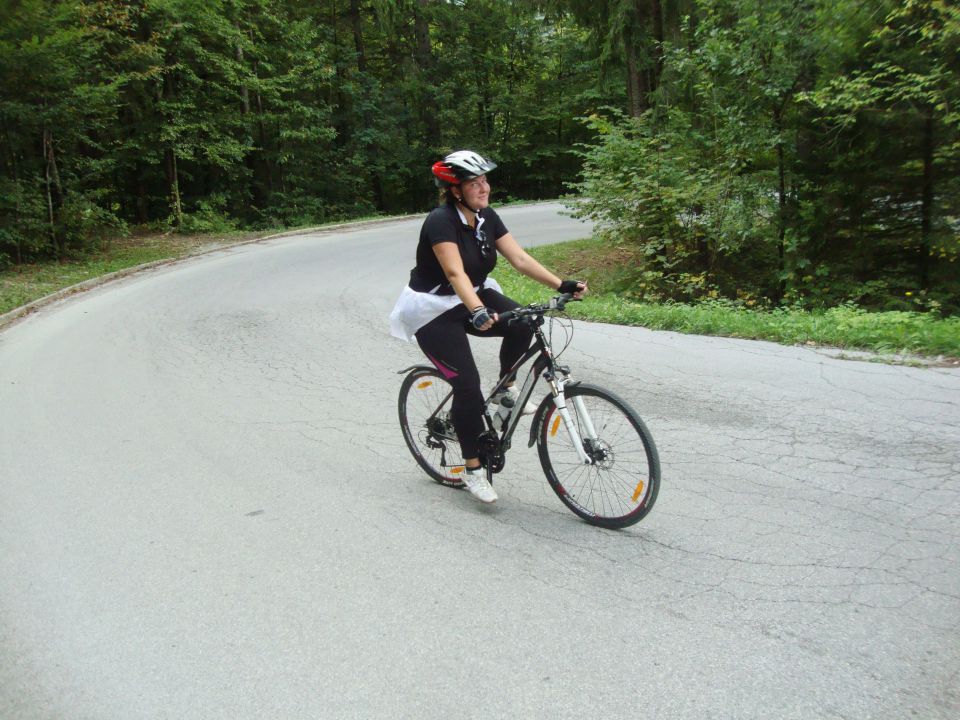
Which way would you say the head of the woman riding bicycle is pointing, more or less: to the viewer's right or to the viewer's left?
to the viewer's right

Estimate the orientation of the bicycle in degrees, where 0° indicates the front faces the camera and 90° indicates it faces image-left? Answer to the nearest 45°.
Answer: approximately 315°

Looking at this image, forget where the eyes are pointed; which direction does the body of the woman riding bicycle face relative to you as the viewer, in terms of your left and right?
facing the viewer and to the right of the viewer
